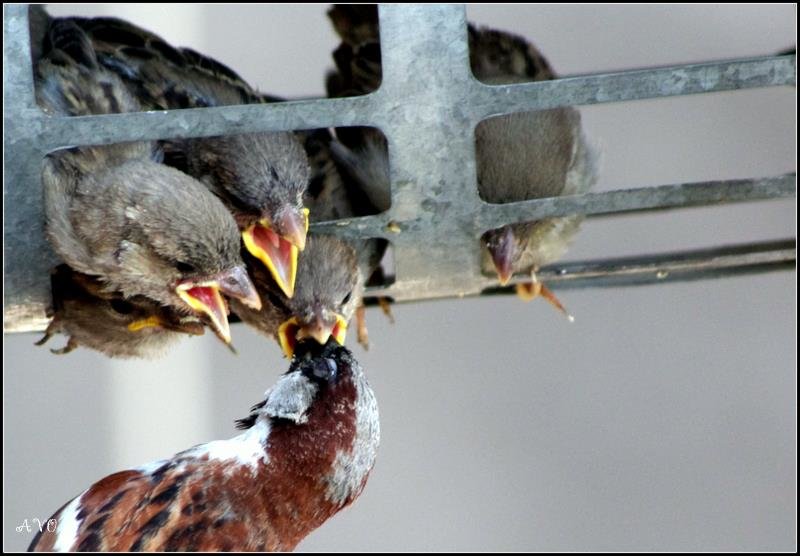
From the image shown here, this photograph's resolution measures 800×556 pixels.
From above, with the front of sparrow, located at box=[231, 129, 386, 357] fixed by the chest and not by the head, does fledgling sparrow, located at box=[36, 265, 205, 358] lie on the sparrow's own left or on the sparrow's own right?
on the sparrow's own right

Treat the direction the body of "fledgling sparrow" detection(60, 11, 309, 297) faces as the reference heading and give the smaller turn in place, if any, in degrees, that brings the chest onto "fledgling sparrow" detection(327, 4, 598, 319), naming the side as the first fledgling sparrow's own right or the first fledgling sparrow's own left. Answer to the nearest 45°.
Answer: approximately 45° to the first fledgling sparrow's own left

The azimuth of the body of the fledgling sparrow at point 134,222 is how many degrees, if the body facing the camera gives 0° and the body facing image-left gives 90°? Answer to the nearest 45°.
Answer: approximately 315°

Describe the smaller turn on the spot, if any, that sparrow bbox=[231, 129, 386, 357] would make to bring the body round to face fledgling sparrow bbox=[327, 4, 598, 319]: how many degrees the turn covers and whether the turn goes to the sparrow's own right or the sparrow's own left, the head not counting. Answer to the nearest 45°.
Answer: approximately 135° to the sparrow's own left

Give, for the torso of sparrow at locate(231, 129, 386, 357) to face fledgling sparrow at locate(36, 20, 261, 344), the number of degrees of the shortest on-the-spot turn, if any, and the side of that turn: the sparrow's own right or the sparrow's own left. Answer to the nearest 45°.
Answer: approximately 90° to the sparrow's own right

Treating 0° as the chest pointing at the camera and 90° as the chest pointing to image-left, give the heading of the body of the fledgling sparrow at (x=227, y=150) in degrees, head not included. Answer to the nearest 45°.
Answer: approximately 315°

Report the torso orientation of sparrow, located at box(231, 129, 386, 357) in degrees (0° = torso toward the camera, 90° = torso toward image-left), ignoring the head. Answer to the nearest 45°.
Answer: approximately 0°
